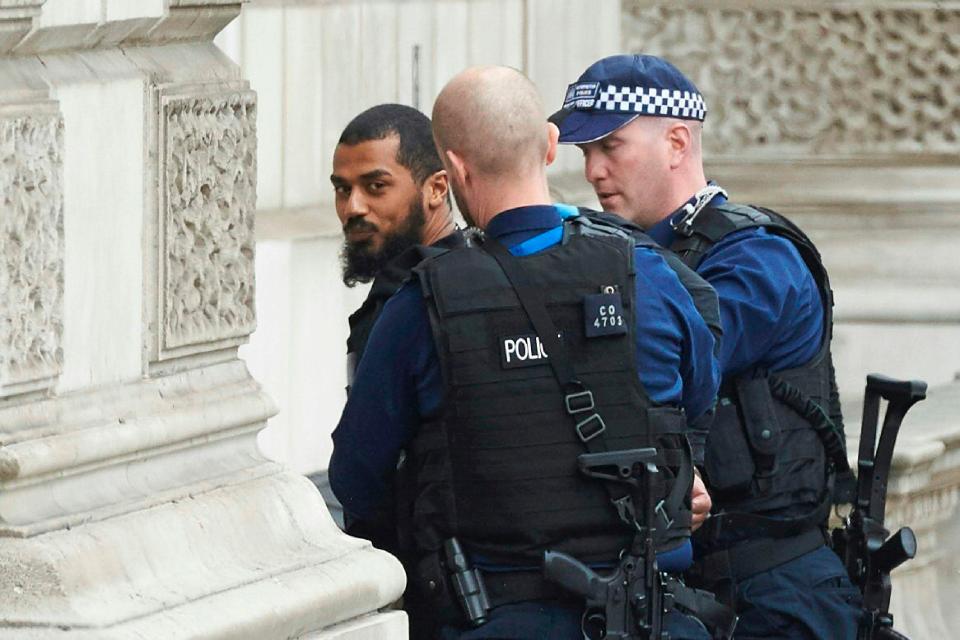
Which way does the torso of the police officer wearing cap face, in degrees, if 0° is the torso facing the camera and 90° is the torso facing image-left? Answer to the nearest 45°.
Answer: approximately 90°

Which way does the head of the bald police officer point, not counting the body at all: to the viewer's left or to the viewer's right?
to the viewer's left

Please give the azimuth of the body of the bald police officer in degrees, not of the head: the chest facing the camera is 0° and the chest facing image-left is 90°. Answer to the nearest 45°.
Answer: approximately 180°
